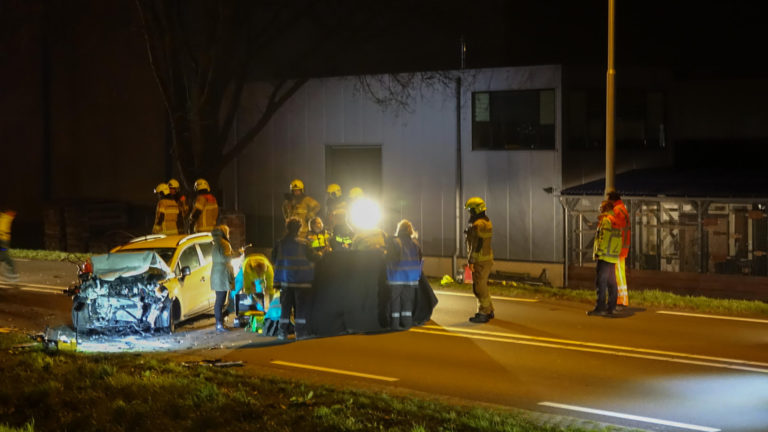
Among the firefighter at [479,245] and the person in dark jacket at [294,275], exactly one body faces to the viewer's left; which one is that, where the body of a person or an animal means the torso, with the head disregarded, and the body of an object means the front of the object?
the firefighter

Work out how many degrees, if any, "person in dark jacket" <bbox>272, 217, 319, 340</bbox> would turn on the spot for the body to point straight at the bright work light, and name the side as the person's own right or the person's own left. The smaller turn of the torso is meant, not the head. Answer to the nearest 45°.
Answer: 0° — they already face it

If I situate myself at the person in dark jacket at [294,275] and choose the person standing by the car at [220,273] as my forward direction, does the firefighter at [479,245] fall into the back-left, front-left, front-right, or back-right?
back-right

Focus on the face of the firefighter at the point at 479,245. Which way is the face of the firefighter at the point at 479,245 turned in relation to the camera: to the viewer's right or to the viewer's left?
to the viewer's left

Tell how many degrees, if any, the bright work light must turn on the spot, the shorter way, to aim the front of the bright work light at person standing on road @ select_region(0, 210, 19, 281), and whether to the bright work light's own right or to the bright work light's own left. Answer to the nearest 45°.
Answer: approximately 90° to the bright work light's own right

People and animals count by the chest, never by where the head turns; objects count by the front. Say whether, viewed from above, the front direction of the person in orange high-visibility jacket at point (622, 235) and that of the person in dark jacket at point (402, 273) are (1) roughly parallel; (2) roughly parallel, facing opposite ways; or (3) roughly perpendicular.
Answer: roughly perpendicular

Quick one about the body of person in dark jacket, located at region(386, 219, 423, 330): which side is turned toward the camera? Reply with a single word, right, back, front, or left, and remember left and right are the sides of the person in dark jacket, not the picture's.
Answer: back

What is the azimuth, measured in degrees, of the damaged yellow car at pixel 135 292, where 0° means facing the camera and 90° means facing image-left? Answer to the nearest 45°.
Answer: approximately 45°

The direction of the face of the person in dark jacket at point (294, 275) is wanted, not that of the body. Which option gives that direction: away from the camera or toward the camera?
away from the camera

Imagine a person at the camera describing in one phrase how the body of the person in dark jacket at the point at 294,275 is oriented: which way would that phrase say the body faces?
away from the camera

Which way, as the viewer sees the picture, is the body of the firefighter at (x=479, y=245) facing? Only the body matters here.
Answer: to the viewer's left

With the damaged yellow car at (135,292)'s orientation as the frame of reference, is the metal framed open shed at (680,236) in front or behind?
behind
